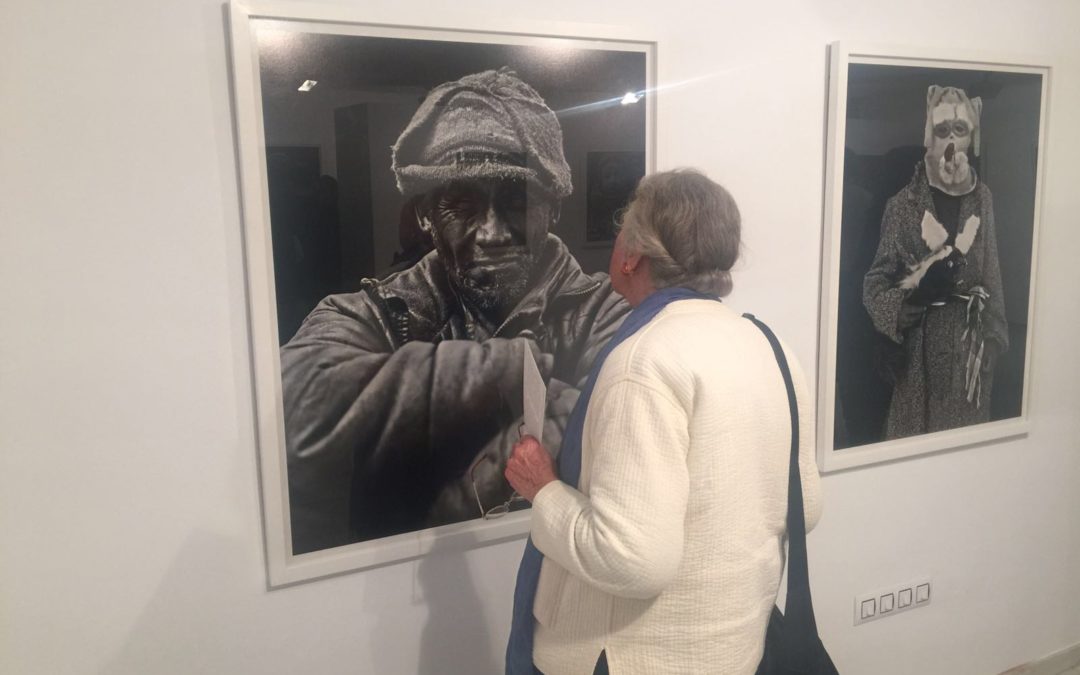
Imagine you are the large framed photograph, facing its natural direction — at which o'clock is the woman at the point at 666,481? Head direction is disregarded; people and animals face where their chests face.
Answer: The woman is roughly at 12 o'clock from the large framed photograph.

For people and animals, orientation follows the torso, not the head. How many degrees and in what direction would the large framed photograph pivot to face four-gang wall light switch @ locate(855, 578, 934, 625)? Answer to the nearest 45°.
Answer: approximately 45° to its left

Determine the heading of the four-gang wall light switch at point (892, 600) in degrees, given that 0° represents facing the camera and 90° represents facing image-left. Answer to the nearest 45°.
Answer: approximately 315°

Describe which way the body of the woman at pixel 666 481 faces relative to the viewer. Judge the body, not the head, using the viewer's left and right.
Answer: facing away from the viewer and to the left of the viewer

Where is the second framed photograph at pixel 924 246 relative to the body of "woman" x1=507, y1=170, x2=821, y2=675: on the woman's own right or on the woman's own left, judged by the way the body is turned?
on the woman's own right

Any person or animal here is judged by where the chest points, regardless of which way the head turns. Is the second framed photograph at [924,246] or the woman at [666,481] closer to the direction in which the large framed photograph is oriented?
the woman

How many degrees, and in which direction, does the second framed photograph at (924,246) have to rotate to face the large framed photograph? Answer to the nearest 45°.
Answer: approximately 90° to its right

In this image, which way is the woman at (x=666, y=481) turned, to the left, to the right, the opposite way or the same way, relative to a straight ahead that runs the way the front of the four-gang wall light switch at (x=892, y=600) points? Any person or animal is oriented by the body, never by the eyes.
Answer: the opposite way

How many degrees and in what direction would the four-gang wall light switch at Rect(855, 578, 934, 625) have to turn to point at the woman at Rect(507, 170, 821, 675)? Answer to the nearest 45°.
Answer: approximately 45° to its right

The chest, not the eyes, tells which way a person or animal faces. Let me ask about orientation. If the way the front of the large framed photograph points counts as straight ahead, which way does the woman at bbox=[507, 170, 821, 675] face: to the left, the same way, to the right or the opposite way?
the opposite way
